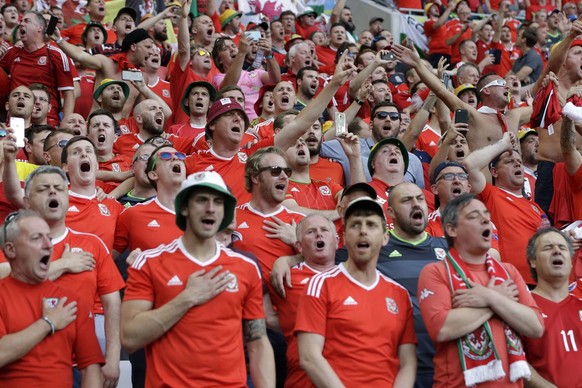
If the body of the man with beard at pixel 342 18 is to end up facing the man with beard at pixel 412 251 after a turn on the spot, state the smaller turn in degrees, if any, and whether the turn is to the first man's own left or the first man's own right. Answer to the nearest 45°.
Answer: approximately 45° to the first man's own right

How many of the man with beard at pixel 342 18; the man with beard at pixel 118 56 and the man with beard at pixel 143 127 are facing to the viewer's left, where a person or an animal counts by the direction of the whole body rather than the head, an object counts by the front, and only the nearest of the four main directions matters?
0

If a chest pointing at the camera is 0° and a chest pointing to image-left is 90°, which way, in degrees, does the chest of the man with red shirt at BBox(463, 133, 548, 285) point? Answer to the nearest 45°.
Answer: approximately 315°

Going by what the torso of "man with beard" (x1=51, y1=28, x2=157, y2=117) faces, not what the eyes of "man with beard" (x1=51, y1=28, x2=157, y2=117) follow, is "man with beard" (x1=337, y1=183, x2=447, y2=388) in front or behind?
in front

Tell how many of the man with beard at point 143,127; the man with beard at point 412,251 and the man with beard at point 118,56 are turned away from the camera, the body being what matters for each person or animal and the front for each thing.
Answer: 0

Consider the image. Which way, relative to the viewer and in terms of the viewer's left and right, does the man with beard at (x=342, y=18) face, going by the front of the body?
facing the viewer and to the right of the viewer

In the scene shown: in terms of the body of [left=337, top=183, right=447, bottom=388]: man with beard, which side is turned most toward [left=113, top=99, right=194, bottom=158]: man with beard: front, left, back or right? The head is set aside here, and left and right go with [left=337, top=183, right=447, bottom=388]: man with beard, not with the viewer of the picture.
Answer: back

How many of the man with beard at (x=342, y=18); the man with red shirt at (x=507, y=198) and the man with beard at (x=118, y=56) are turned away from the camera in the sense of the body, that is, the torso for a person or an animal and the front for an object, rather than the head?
0
